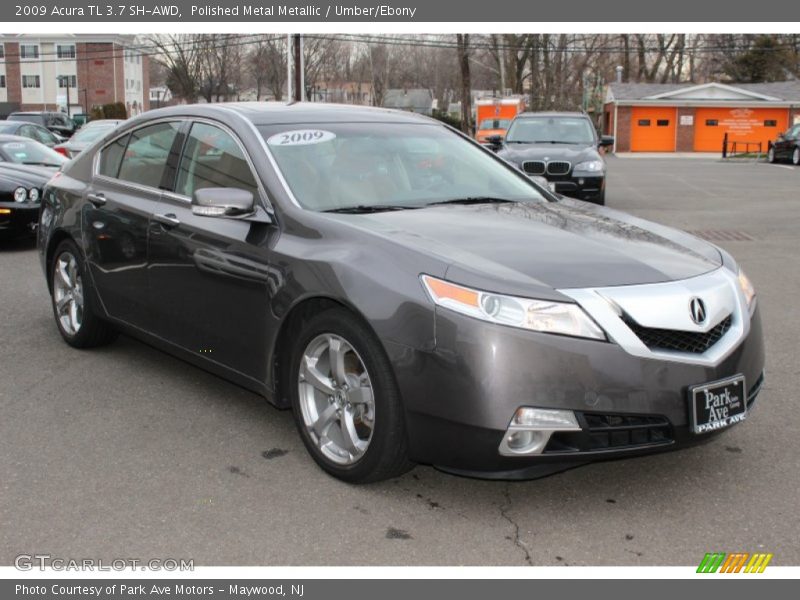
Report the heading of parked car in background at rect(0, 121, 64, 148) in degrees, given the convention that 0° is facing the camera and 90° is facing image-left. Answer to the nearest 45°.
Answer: approximately 315°

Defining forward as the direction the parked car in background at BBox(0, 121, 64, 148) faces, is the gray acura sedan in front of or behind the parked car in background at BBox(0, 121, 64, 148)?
in front

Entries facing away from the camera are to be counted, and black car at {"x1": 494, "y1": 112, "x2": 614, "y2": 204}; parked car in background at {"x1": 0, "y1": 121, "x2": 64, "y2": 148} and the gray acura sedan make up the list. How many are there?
0

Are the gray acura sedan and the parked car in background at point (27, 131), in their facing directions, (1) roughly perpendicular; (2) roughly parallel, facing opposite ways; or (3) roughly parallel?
roughly parallel

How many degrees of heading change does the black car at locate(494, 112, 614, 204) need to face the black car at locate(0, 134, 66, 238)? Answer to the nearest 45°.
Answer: approximately 45° to its right

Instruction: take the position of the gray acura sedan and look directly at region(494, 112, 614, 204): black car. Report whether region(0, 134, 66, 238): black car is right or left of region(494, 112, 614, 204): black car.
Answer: left

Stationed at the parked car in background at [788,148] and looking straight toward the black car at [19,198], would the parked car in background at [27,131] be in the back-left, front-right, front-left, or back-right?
front-right

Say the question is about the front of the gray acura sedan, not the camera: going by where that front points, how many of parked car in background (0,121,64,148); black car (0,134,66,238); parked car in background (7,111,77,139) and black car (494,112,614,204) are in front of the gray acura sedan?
0

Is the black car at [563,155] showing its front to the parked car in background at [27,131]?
no

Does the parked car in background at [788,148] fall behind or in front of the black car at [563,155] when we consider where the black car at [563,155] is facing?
behind

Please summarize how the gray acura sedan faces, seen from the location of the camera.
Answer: facing the viewer and to the right of the viewer

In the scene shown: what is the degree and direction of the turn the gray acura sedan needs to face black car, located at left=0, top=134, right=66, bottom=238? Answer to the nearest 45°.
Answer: approximately 180°

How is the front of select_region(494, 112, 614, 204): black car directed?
toward the camera

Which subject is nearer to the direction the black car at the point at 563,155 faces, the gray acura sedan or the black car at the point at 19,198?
the gray acura sedan

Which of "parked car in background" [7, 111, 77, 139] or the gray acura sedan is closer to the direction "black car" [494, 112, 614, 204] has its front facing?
the gray acura sedan

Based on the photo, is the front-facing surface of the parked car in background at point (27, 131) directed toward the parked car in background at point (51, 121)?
no

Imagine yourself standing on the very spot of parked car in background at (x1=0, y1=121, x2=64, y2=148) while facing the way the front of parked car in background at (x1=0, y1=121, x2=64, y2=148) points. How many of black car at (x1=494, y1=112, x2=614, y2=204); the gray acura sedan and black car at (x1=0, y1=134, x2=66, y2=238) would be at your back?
0

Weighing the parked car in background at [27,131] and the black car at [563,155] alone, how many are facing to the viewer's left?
0
